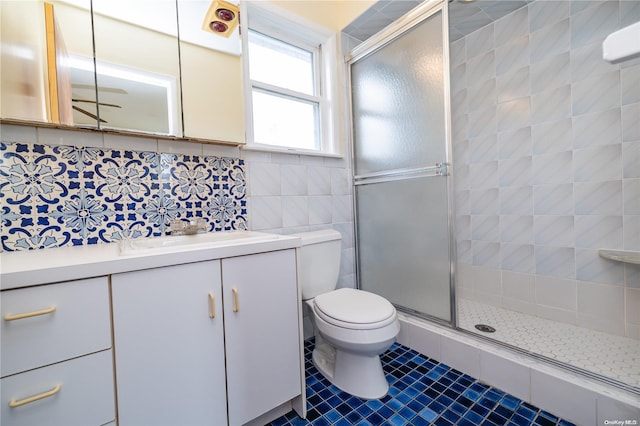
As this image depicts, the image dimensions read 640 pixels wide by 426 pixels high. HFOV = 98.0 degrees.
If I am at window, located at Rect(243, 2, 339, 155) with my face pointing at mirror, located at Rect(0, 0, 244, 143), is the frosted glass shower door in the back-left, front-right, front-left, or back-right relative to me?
back-left

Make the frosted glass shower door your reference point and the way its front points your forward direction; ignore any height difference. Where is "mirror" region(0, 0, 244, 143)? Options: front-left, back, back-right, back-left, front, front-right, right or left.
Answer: front

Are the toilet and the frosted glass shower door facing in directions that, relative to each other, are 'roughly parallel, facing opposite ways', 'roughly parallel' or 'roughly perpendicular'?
roughly perpendicular

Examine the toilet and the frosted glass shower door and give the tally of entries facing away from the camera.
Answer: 0

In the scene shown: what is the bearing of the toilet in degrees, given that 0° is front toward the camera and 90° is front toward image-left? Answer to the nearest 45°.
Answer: approximately 315°

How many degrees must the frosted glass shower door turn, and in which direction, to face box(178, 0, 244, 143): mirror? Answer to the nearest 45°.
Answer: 0° — it already faces it

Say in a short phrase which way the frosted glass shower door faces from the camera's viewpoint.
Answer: facing the viewer and to the left of the viewer

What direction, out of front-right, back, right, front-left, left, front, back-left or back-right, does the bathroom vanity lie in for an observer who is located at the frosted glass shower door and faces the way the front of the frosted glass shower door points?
front
